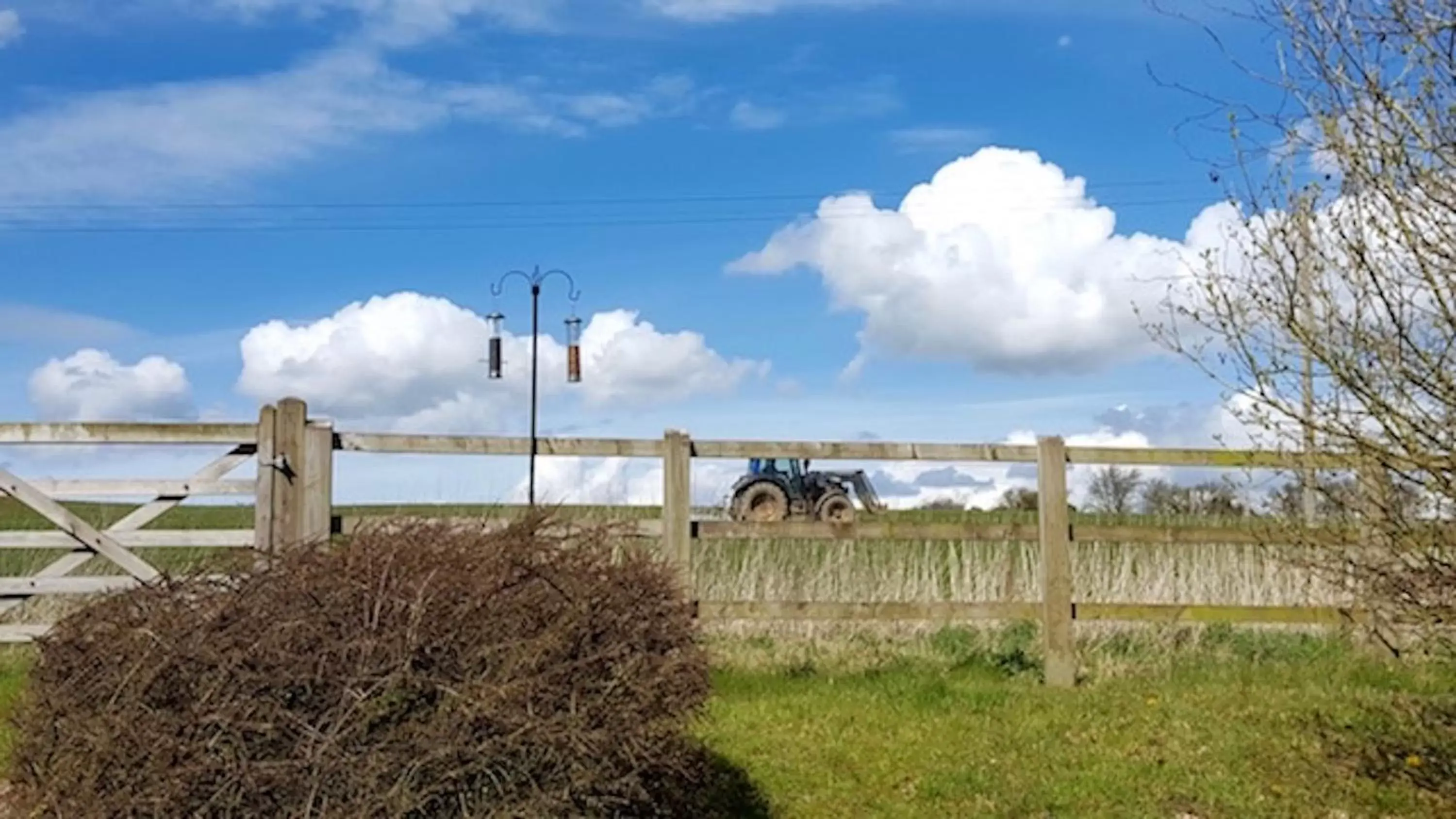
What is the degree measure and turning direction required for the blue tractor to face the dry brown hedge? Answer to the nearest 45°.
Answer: approximately 90° to its right

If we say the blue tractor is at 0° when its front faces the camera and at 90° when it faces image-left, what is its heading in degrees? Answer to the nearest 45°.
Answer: approximately 270°

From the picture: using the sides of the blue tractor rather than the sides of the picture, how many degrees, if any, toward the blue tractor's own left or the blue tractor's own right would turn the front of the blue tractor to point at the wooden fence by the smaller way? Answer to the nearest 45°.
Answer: approximately 90° to the blue tractor's own right
